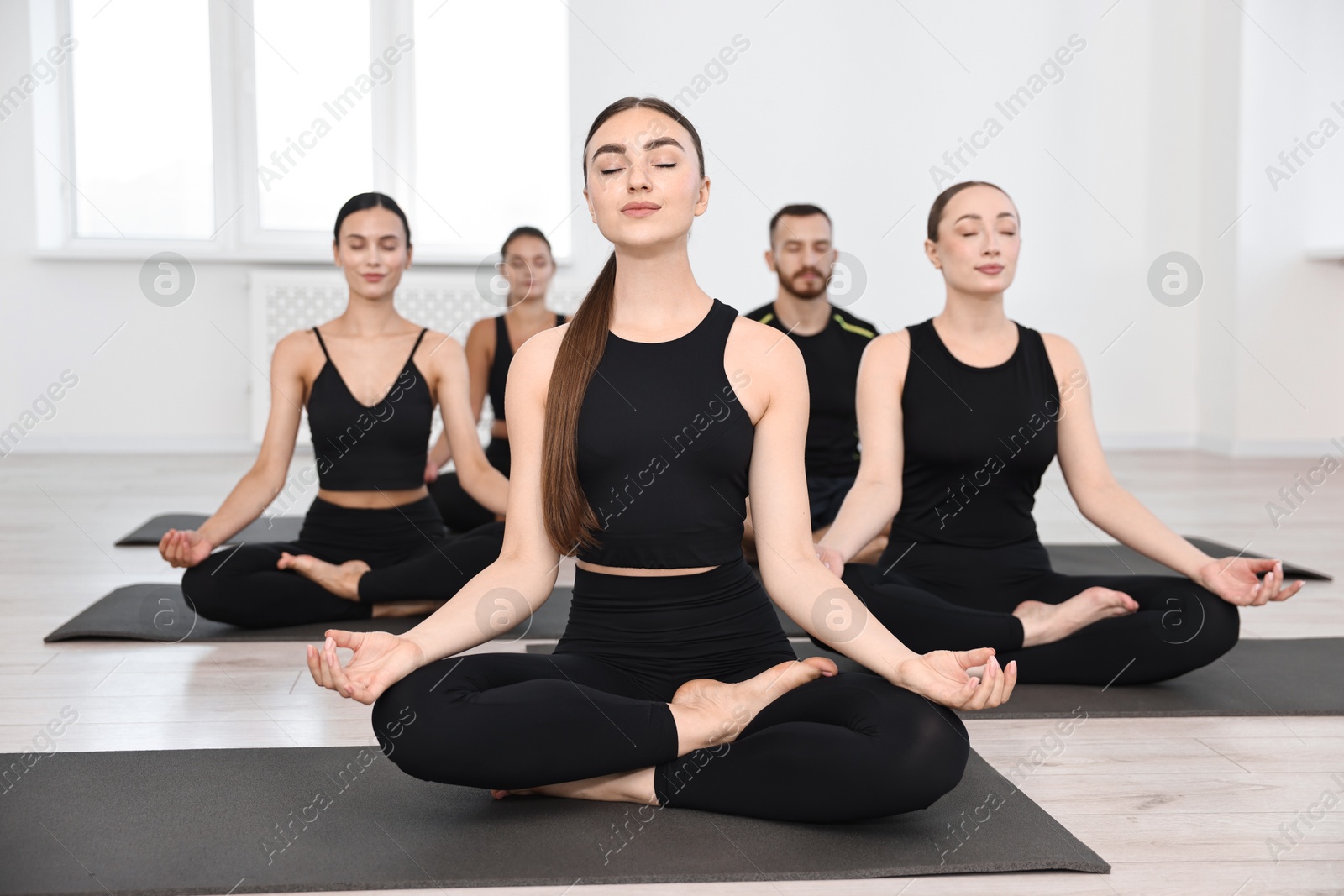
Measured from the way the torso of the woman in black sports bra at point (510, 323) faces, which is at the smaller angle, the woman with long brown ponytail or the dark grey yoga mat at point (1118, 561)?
the woman with long brown ponytail

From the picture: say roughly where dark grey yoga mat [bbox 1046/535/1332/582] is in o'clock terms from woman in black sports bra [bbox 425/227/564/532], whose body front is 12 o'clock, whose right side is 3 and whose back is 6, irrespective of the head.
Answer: The dark grey yoga mat is roughly at 10 o'clock from the woman in black sports bra.

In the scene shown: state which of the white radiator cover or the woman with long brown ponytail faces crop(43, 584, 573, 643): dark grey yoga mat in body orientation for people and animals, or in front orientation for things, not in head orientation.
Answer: the white radiator cover

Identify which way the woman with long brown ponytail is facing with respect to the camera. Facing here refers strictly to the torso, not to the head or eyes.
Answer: toward the camera

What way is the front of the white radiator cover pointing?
toward the camera

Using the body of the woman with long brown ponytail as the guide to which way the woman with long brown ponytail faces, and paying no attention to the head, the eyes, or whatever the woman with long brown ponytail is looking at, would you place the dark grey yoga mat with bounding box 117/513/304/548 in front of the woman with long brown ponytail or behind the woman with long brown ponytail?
behind

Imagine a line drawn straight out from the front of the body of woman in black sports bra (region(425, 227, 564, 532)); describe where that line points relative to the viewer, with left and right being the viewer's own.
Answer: facing the viewer

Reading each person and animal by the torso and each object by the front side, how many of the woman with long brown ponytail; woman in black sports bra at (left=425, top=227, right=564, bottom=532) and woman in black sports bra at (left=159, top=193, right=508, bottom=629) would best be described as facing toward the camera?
3

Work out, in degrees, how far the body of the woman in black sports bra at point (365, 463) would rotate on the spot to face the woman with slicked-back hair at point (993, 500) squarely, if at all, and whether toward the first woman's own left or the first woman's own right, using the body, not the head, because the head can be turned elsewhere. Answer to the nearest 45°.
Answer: approximately 45° to the first woman's own left

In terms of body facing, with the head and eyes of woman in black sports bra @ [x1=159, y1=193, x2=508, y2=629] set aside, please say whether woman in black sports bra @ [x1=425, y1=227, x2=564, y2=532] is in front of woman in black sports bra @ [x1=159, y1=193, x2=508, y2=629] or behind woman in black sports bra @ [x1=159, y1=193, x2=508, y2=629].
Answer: behind

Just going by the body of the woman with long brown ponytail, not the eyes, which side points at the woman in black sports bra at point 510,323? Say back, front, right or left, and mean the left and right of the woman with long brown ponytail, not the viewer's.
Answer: back

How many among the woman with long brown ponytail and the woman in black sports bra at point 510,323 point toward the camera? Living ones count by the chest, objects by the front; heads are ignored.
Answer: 2

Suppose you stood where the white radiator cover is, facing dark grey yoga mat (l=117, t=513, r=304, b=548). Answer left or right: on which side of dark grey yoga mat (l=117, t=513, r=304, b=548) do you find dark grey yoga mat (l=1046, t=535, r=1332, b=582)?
left
